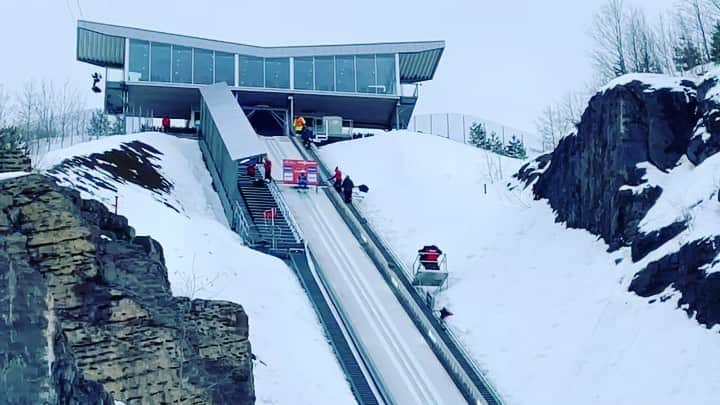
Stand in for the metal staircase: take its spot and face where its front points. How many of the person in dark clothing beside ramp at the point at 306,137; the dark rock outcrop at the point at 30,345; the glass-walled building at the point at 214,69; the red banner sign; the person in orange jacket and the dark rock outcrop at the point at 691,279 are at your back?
4

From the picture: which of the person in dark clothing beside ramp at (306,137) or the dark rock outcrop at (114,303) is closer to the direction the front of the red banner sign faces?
the dark rock outcrop

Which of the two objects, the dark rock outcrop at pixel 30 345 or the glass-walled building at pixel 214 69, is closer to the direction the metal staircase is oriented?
the dark rock outcrop

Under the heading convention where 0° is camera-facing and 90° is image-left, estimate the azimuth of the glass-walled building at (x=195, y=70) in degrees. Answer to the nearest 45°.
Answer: approximately 0°

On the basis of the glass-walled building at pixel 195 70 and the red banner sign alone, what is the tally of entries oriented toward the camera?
2

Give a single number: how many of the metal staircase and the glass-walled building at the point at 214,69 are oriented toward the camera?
2
